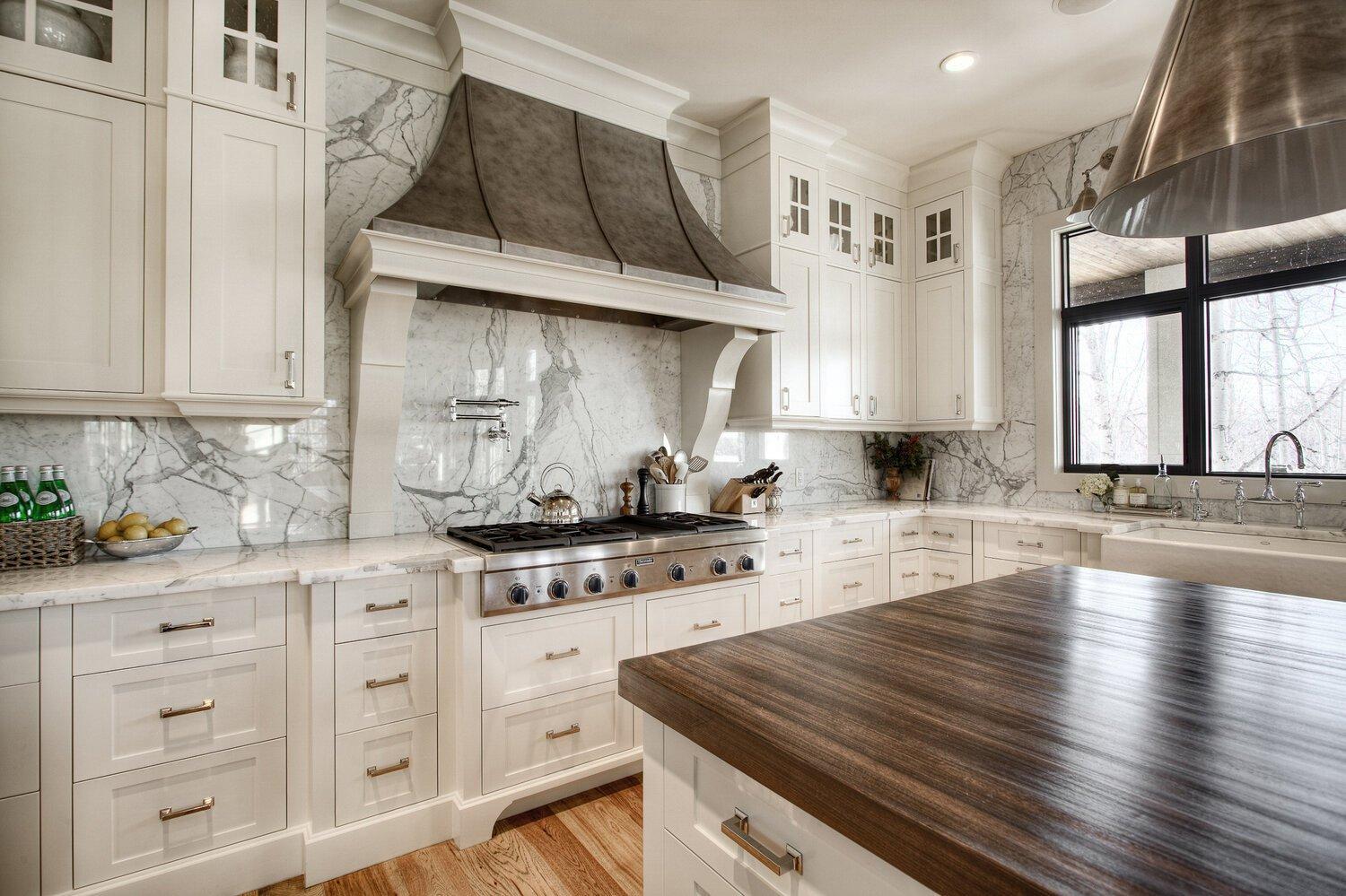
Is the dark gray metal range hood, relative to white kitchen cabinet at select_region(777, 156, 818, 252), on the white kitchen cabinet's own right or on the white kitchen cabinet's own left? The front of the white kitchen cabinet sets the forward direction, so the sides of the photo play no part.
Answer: on the white kitchen cabinet's own right

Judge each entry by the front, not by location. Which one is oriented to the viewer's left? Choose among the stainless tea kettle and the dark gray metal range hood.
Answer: the stainless tea kettle

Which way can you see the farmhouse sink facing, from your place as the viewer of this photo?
facing the viewer and to the left of the viewer

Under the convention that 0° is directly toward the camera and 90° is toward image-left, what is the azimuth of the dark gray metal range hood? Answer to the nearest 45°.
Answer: approximately 315°

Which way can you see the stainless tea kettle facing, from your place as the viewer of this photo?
facing to the left of the viewer

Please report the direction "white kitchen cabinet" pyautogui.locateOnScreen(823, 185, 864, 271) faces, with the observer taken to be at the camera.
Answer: facing the viewer and to the right of the viewer

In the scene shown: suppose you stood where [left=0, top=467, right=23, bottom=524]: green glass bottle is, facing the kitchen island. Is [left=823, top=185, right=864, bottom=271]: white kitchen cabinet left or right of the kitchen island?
left

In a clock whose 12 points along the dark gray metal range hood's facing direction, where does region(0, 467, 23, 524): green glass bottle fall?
The green glass bottle is roughly at 4 o'clock from the dark gray metal range hood.

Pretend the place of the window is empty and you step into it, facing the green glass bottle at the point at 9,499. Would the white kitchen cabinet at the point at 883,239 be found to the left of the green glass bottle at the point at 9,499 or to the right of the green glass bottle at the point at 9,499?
right

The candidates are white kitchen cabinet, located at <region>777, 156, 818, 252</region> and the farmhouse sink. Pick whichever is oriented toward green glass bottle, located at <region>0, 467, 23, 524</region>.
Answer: the farmhouse sink

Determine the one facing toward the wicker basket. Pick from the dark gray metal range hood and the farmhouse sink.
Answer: the farmhouse sink

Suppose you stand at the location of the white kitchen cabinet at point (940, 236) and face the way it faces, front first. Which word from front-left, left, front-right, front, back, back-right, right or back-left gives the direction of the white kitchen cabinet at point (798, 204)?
front
